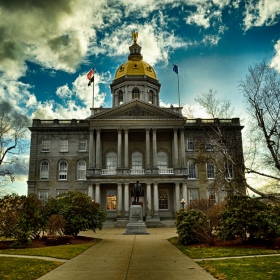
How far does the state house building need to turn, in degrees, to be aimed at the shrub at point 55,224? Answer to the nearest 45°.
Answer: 0° — it already faces it

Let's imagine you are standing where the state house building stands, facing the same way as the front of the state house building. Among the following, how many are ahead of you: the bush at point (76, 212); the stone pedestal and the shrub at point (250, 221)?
3

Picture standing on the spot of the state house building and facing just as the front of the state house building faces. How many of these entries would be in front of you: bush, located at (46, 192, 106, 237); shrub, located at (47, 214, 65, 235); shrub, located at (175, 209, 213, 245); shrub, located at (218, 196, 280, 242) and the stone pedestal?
5

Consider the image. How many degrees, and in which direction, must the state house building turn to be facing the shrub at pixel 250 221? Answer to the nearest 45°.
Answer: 0° — it already faces it

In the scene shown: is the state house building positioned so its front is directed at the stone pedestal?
yes

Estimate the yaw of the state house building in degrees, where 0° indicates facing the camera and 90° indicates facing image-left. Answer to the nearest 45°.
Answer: approximately 0°

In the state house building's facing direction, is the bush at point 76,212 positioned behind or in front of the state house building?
in front

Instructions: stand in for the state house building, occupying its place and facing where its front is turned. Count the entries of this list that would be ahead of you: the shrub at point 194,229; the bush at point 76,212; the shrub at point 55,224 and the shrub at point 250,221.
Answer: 4

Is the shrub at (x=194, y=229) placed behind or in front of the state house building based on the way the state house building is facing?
in front
